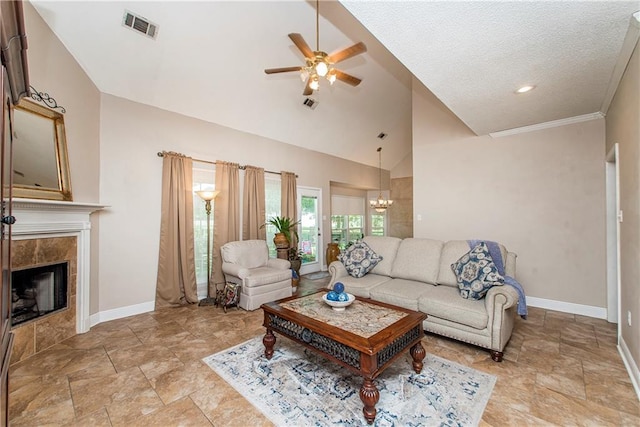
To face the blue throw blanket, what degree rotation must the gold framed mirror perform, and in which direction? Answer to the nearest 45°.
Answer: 0° — it already faces it

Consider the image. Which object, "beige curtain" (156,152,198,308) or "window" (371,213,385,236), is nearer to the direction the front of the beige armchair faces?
the window

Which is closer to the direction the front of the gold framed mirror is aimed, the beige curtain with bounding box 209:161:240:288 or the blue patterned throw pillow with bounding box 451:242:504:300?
the blue patterned throw pillow

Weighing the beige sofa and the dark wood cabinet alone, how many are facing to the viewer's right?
1

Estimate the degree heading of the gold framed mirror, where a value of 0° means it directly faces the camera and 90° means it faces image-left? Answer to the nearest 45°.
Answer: approximately 315°

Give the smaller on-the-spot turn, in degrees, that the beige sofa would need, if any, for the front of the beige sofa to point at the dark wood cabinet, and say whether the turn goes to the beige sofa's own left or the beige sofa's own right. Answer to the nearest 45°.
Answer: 0° — it already faces it
